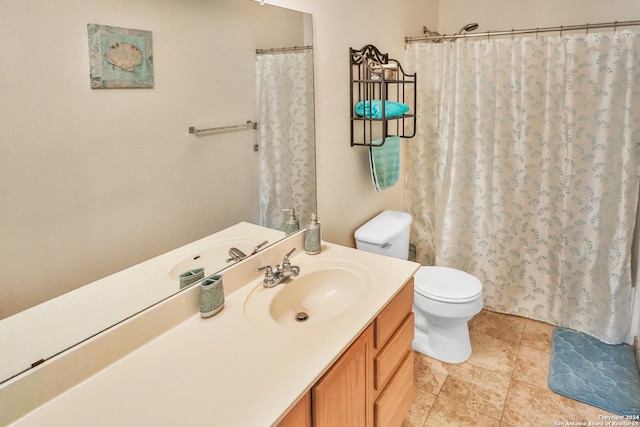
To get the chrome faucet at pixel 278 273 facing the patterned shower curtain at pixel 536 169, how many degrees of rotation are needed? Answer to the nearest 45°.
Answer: approximately 90° to its left

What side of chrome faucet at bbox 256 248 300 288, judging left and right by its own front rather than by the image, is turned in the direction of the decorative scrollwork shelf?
left

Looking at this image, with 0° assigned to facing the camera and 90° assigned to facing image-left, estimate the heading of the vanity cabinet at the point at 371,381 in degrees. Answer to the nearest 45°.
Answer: approximately 315°

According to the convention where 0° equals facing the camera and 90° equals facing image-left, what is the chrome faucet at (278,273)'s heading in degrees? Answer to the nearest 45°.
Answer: approximately 315°

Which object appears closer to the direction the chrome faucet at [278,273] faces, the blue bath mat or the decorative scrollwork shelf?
the blue bath mat

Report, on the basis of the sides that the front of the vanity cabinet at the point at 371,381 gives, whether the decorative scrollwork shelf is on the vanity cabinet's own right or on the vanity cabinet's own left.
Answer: on the vanity cabinet's own left
